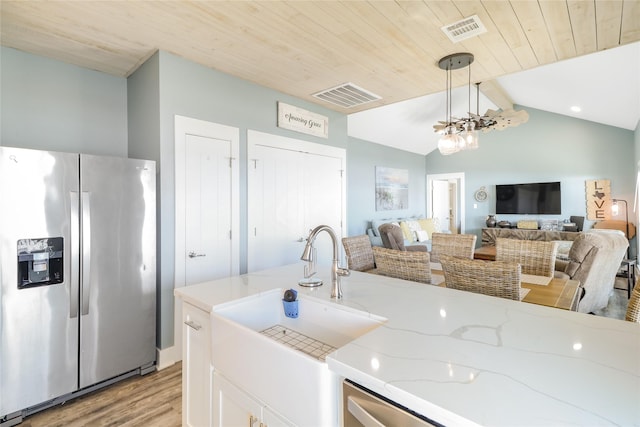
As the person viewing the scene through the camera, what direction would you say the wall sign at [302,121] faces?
facing the viewer and to the right of the viewer

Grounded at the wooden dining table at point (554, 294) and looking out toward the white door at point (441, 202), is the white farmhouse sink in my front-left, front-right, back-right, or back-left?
back-left

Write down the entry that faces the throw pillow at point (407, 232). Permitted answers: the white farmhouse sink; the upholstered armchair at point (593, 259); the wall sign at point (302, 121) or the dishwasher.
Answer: the upholstered armchair

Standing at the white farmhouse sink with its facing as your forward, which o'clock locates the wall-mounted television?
The wall-mounted television is roughly at 6 o'clock from the white farmhouse sink.

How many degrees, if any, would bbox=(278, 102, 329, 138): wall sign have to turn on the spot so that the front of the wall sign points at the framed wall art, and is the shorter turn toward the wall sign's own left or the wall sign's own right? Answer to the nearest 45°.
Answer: approximately 90° to the wall sign's own left

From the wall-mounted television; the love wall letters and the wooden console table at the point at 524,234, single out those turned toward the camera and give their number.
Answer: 3

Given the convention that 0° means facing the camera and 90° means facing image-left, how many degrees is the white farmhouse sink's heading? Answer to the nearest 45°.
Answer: approximately 45°

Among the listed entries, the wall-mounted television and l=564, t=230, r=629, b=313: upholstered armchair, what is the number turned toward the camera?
1

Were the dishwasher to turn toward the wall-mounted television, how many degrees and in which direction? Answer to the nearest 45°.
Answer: approximately 180°

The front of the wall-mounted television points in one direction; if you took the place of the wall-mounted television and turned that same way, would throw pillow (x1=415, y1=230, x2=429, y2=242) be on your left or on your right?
on your right

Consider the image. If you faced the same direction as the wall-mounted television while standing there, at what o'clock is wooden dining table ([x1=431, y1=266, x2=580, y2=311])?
The wooden dining table is roughly at 12 o'clock from the wall-mounted television.

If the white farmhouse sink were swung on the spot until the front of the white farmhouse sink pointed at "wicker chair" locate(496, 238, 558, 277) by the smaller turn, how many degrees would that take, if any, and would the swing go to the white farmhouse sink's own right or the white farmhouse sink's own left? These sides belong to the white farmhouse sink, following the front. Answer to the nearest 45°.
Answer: approximately 180°

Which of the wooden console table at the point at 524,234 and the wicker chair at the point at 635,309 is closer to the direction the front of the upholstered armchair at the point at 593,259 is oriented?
the wooden console table

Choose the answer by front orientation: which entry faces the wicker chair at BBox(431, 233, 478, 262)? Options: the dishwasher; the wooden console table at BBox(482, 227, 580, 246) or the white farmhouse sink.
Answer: the wooden console table
